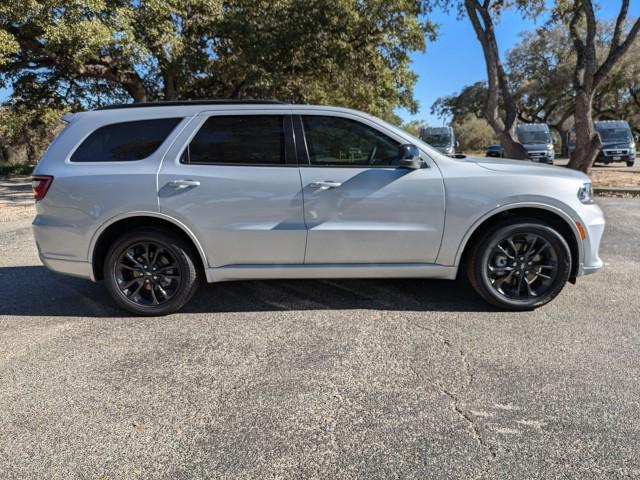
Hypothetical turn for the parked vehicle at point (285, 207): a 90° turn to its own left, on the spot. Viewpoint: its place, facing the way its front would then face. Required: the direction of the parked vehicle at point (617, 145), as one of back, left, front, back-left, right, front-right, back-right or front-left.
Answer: front-right

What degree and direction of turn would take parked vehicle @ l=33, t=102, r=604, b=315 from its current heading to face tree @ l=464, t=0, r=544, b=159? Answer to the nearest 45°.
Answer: approximately 45° to its left

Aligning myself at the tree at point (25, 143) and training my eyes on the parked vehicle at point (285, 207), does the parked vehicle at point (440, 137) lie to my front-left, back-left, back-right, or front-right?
front-left

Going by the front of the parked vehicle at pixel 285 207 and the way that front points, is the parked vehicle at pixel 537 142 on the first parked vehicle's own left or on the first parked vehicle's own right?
on the first parked vehicle's own left

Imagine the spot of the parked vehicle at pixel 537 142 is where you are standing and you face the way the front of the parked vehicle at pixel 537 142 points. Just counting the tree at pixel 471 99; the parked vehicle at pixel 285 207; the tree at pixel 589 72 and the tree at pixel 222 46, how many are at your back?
1

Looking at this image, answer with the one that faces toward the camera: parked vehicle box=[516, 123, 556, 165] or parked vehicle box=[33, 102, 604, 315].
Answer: parked vehicle box=[516, 123, 556, 165]

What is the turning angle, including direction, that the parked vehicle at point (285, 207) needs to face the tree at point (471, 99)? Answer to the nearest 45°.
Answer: approximately 90° to its left

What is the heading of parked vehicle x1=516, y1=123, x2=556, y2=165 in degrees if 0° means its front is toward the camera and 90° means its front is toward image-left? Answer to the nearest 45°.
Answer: approximately 0°

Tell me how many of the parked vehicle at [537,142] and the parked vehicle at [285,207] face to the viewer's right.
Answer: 1

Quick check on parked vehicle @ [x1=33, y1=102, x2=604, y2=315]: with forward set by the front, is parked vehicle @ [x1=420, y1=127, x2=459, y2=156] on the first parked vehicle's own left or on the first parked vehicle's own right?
on the first parked vehicle's own left

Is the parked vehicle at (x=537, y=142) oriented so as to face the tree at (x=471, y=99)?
no

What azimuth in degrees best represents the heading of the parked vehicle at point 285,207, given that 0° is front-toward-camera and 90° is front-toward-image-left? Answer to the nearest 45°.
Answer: approximately 270°

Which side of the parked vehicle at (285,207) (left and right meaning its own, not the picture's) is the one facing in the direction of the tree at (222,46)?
left

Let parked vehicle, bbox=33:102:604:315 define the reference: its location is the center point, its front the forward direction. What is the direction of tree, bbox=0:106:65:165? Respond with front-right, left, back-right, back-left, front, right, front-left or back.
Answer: back-left

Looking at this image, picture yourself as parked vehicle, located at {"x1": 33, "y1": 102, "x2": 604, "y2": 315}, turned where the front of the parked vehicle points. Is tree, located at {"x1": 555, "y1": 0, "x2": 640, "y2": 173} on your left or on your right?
on your left
